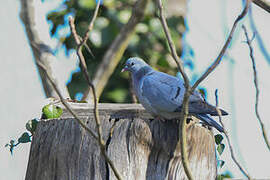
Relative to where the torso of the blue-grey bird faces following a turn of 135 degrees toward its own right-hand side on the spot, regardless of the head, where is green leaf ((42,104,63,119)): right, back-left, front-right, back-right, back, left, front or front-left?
back

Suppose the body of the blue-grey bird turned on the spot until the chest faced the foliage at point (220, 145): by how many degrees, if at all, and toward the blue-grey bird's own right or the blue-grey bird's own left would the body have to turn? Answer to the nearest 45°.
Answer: approximately 135° to the blue-grey bird's own left

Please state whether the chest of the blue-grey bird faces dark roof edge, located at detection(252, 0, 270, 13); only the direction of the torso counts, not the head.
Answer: no

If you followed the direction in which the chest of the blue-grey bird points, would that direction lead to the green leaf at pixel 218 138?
no

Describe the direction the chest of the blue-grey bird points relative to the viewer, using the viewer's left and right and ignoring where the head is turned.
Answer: facing to the left of the viewer

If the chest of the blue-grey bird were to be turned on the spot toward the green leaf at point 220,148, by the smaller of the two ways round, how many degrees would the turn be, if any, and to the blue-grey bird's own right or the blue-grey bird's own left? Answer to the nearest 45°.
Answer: approximately 135° to the blue-grey bird's own left
